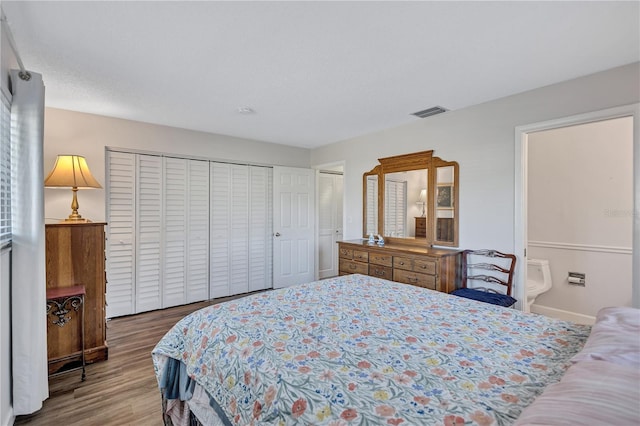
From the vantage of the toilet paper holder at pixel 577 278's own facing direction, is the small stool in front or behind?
in front

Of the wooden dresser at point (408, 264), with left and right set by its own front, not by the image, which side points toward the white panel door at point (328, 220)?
right

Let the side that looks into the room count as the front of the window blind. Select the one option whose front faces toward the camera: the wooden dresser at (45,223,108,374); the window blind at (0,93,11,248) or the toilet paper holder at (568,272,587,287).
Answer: the toilet paper holder

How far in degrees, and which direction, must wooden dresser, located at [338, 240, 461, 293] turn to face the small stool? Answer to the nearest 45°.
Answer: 0° — it already faces it

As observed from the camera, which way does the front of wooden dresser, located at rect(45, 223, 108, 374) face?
facing to the right of the viewer

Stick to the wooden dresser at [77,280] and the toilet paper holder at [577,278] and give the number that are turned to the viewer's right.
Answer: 1

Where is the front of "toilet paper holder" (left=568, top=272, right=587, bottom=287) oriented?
toward the camera

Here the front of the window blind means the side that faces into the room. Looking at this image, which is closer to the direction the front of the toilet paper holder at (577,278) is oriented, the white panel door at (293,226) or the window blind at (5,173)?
the window blind

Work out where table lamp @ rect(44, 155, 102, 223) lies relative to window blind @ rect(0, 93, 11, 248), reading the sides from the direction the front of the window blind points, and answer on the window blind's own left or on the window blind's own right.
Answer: on the window blind's own left

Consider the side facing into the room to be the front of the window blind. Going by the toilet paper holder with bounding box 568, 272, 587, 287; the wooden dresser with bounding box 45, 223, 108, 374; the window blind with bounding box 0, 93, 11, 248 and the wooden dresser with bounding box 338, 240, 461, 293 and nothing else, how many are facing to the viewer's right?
2

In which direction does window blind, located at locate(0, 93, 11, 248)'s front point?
to the viewer's right
